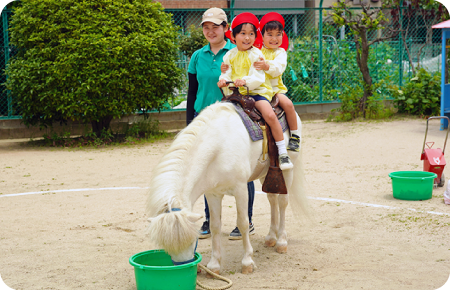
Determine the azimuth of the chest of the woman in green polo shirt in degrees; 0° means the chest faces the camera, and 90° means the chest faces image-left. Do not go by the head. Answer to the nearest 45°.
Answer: approximately 0°

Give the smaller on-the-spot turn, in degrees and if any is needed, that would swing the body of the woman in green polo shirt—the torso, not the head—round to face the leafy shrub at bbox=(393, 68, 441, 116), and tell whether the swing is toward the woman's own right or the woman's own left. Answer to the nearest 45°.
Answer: approximately 135° to the woman's own left

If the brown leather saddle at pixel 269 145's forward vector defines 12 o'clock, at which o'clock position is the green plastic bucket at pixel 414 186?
The green plastic bucket is roughly at 6 o'clock from the brown leather saddle.

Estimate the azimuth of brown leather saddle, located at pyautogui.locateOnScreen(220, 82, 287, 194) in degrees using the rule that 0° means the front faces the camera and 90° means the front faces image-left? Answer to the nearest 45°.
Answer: approximately 45°

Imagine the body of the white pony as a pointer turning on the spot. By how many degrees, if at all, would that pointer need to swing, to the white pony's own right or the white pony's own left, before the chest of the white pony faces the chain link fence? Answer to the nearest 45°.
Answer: approximately 135° to the white pony's own right

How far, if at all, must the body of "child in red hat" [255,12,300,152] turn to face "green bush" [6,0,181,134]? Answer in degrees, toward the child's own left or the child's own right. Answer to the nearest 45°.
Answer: approximately 90° to the child's own right

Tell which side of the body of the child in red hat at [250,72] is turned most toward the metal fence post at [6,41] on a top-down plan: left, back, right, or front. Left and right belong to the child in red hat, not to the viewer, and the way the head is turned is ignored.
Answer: right

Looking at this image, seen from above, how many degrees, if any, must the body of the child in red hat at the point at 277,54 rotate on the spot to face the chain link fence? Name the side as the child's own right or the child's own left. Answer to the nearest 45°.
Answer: approximately 135° to the child's own right
